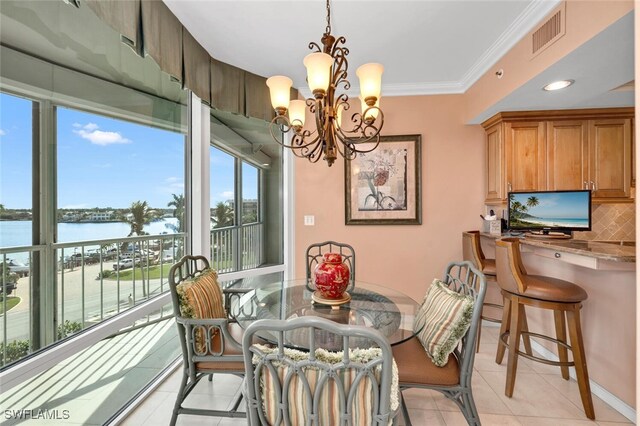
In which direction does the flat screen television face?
toward the camera

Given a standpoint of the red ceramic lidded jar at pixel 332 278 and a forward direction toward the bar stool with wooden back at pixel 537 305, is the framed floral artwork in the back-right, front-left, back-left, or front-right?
front-left

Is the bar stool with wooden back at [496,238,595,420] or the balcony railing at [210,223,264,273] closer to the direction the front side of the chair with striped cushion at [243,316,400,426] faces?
the balcony railing

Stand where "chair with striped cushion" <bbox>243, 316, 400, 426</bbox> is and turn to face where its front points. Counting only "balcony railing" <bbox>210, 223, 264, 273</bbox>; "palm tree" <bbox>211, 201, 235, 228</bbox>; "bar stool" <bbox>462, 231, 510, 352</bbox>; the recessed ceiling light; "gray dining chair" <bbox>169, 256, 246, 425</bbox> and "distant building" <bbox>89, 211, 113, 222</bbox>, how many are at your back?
0

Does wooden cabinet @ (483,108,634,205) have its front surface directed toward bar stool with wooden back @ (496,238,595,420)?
yes

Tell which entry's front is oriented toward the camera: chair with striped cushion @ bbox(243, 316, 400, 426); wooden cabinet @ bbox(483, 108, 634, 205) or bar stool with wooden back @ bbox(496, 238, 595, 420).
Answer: the wooden cabinet

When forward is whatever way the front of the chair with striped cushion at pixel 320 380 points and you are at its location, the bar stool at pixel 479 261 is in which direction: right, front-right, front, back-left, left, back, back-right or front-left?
front-right

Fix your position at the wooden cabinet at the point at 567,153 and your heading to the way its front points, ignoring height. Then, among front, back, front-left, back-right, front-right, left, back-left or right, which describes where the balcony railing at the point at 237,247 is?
front-right

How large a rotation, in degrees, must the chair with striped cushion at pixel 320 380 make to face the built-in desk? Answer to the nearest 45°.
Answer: approximately 45° to its right

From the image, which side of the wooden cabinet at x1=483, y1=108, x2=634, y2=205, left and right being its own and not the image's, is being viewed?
front

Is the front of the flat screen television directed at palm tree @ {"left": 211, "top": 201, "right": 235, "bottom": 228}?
no

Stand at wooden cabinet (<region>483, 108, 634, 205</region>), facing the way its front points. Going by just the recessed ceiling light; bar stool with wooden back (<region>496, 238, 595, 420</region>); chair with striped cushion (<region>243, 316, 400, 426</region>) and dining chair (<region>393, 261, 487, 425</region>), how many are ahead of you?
4

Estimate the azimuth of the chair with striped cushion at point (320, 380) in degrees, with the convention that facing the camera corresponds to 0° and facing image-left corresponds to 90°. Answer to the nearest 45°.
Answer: approximately 180°

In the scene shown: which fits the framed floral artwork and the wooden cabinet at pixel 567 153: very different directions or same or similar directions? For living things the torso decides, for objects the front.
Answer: same or similar directions

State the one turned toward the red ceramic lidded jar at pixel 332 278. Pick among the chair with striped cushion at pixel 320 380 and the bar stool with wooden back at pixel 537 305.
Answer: the chair with striped cushion
